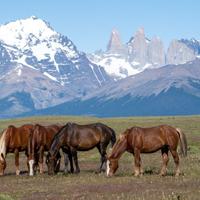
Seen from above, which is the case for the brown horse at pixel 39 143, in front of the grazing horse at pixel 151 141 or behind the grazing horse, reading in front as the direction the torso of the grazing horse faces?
in front

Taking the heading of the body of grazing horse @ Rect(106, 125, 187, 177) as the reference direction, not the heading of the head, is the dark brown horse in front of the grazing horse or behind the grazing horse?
in front

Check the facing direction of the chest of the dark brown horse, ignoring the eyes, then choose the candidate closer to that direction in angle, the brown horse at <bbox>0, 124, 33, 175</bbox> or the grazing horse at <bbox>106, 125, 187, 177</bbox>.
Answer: the brown horse

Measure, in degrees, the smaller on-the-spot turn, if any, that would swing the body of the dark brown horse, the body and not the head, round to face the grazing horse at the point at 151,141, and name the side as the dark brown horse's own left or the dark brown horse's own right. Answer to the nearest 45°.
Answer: approximately 135° to the dark brown horse's own left

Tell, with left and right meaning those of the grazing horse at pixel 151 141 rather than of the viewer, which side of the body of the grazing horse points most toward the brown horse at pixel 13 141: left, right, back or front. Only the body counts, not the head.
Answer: front

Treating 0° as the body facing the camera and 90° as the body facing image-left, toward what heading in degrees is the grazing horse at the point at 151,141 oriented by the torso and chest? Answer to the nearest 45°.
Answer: approximately 90°

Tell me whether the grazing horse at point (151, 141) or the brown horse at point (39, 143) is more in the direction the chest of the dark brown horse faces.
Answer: the brown horse
